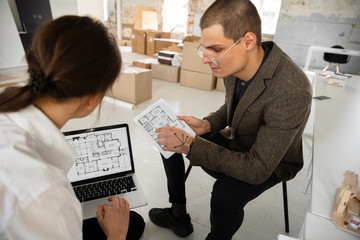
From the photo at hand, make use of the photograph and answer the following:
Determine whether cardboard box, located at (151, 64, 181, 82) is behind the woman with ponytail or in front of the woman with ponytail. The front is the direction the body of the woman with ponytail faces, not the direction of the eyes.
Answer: in front

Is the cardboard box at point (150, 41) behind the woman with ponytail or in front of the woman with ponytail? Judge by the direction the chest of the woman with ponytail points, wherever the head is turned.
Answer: in front

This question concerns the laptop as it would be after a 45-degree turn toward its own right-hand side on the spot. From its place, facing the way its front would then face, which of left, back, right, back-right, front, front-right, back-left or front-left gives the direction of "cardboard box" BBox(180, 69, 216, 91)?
back

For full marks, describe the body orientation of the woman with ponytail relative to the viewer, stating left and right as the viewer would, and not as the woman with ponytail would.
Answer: facing away from the viewer and to the right of the viewer

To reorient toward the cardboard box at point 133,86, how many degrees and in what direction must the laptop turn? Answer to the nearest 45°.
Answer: approximately 180°

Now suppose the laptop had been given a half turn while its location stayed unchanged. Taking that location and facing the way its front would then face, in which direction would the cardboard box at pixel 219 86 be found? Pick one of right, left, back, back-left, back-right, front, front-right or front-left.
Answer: front-right

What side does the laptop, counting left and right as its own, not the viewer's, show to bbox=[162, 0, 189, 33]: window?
back

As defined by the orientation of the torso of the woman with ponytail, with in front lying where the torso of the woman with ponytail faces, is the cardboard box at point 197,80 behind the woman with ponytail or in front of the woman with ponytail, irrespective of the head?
in front

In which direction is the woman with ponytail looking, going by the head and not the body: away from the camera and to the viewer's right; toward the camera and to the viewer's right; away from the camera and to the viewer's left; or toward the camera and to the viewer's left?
away from the camera and to the viewer's right
